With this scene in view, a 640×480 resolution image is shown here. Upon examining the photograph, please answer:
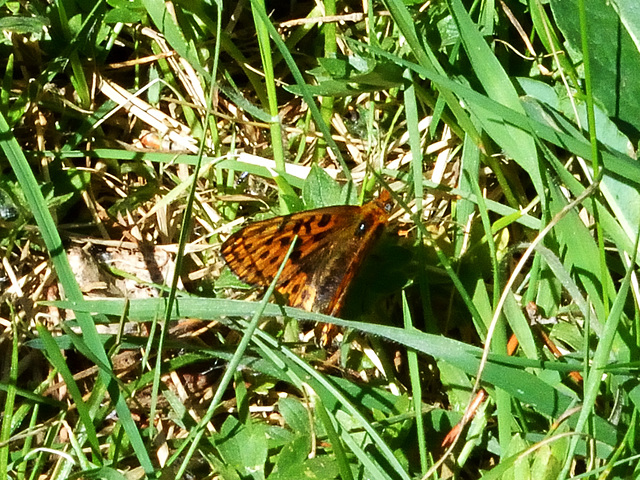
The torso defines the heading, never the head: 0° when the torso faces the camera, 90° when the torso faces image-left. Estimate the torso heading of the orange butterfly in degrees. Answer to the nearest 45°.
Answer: approximately 225°
